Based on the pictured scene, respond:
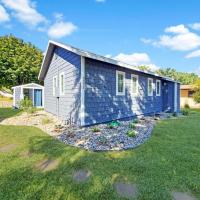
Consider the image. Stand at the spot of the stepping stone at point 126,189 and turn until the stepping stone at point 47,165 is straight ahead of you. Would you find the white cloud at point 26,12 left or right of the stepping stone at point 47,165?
right

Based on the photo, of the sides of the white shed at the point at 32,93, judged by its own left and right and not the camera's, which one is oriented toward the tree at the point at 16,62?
back

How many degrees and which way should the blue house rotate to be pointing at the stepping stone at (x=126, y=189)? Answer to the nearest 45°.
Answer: approximately 45° to its right

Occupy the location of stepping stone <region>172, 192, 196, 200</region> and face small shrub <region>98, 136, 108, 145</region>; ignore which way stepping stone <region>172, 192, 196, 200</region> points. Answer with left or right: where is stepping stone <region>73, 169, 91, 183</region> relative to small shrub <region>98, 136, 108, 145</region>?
left

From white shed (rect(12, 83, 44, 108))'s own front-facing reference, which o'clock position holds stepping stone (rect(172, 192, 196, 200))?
The stepping stone is roughly at 12 o'clock from the white shed.

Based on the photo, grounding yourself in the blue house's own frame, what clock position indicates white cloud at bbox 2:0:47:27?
The white cloud is roughly at 6 o'clock from the blue house.

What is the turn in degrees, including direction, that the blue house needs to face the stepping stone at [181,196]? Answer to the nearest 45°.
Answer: approximately 45° to its right

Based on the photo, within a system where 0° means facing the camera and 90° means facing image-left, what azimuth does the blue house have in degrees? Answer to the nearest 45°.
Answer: approximately 315°

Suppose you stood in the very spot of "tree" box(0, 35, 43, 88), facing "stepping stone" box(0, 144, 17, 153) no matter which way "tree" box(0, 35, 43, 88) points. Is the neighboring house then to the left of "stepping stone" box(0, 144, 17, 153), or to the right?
left

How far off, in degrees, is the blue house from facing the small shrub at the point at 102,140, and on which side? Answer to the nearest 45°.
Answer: approximately 45° to its right
